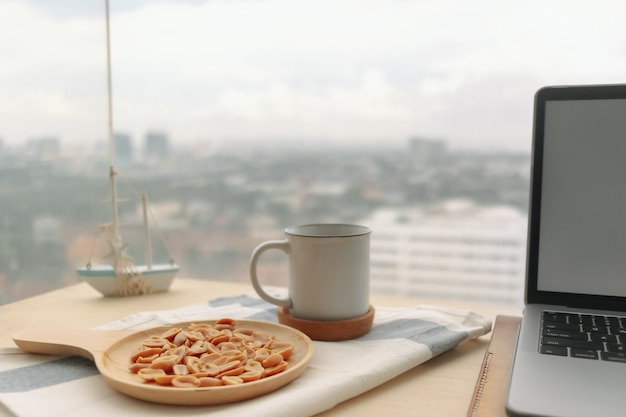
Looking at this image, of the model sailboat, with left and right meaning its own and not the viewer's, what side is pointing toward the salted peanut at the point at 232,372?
left

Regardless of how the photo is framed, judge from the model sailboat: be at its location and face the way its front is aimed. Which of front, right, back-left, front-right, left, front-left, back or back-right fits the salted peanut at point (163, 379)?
left

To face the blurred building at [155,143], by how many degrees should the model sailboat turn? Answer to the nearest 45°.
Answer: approximately 90° to its right

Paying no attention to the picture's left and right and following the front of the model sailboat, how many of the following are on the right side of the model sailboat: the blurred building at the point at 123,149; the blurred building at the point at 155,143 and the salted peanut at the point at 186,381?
2

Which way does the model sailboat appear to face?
to the viewer's left
